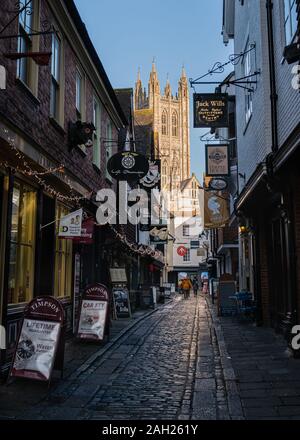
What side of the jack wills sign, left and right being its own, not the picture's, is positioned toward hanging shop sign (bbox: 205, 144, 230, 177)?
back

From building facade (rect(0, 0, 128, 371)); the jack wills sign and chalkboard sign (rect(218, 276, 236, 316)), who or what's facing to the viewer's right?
the building facade

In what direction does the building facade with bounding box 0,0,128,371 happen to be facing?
to the viewer's right

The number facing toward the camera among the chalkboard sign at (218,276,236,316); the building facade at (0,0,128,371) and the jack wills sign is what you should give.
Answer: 2

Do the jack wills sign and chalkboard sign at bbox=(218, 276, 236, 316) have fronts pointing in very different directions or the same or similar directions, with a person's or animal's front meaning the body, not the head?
same or similar directions

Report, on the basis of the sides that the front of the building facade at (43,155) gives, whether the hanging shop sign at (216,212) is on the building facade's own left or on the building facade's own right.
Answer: on the building facade's own left

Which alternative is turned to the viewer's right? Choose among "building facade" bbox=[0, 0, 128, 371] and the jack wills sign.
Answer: the building facade

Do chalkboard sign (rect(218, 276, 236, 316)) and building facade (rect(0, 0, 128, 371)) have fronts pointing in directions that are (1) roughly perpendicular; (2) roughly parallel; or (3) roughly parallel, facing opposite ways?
roughly perpendicular

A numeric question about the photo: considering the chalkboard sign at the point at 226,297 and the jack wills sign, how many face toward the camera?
2

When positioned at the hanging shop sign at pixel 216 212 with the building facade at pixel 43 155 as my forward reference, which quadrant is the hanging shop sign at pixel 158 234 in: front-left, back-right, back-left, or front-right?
back-right

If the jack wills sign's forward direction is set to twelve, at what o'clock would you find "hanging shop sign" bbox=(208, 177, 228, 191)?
The hanging shop sign is roughly at 6 o'clock from the jack wills sign.

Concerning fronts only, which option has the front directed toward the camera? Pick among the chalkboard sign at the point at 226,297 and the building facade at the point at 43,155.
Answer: the chalkboard sign

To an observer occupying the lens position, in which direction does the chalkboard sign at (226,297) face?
facing the viewer

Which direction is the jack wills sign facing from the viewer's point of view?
toward the camera
